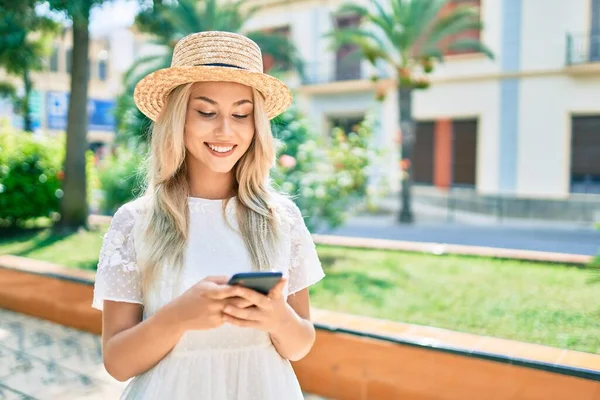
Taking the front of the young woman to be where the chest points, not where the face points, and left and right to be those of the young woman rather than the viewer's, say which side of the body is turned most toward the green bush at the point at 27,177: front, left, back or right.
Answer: back

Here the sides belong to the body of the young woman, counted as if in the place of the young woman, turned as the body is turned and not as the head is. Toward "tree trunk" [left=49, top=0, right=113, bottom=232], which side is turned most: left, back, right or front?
back

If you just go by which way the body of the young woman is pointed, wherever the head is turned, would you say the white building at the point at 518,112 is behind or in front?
behind

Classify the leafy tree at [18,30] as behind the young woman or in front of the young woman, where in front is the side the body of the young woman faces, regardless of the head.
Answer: behind

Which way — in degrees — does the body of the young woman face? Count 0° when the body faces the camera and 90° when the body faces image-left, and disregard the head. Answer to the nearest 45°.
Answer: approximately 0°

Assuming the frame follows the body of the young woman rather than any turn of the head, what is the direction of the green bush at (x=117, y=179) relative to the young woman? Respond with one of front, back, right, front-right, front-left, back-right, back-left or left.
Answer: back
